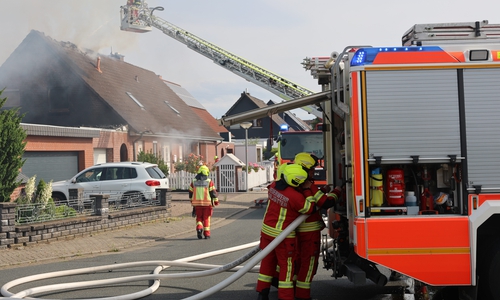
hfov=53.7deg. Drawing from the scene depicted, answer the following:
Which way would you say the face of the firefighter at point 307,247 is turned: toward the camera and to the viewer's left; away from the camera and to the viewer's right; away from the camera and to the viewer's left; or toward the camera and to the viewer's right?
away from the camera and to the viewer's right

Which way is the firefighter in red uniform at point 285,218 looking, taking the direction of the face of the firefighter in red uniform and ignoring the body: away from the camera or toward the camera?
away from the camera

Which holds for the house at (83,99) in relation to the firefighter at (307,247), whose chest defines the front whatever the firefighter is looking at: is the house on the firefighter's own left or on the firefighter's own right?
on the firefighter's own left

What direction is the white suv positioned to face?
to the viewer's left

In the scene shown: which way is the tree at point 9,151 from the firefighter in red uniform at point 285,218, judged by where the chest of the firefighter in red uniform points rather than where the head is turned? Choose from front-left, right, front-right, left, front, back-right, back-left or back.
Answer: left

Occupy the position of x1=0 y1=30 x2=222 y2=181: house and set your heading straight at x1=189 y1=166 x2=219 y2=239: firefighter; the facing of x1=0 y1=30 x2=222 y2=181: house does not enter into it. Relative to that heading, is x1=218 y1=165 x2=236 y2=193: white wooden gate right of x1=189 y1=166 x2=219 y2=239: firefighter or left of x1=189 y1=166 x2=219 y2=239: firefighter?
left
